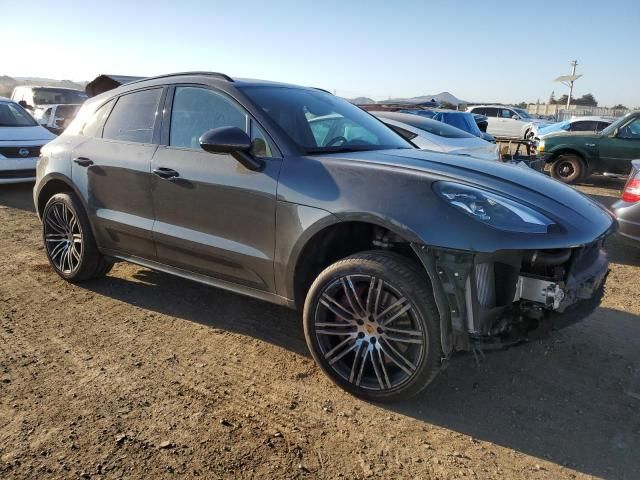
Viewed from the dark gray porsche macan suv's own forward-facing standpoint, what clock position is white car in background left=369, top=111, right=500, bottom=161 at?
The white car in background is roughly at 8 o'clock from the dark gray porsche macan suv.

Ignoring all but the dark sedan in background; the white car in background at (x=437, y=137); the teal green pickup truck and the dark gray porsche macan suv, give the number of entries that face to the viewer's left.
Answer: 1

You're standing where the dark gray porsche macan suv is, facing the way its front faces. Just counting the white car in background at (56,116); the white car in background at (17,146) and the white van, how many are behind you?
3

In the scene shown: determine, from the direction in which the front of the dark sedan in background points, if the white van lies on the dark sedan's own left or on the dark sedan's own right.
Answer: on the dark sedan's own left

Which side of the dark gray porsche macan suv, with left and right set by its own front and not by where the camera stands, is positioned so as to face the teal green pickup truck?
left

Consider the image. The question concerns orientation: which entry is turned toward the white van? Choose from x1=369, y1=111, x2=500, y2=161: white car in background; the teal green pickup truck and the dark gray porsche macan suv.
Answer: the teal green pickup truck

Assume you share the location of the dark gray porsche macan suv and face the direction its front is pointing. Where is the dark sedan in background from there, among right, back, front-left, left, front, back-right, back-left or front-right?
left

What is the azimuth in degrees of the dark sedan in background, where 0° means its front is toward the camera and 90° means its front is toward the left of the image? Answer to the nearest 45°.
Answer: approximately 225°

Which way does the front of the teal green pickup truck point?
to the viewer's left

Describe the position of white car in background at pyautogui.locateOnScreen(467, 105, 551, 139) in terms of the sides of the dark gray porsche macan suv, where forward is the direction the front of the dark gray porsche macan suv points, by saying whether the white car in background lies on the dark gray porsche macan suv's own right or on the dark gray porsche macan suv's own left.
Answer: on the dark gray porsche macan suv's own left

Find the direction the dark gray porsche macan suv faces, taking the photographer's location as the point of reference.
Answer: facing the viewer and to the right of the viewer

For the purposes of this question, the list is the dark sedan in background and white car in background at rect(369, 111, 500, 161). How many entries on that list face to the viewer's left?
0

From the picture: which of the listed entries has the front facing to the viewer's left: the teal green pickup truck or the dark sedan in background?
the teal green pickup truck

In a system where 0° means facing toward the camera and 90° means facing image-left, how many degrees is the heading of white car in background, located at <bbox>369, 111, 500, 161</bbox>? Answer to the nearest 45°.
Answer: approximately 315°
